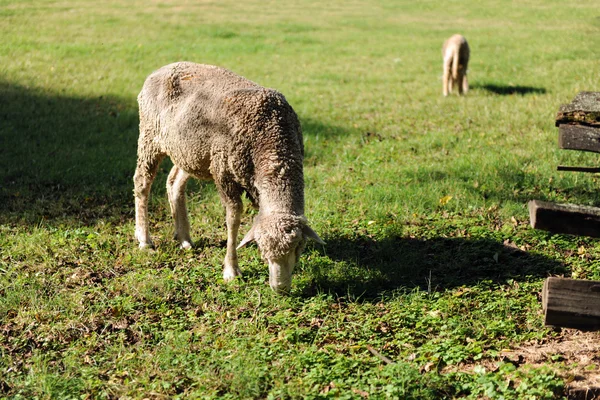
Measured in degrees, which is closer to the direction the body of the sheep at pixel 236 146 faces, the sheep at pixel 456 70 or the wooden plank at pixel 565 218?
the wooden plank

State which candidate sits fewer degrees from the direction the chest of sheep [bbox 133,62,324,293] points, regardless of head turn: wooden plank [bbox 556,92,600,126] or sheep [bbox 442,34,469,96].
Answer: the wooden plank

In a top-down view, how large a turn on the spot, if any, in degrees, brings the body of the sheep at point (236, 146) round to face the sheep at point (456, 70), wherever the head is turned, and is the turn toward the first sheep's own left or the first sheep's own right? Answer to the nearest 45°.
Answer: approximately 90° to the first sheep's own left

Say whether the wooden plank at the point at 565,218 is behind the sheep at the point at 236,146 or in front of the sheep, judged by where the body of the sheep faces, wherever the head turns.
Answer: in front

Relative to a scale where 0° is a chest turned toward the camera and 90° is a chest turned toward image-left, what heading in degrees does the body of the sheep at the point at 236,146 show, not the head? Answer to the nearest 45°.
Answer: approximately 315°

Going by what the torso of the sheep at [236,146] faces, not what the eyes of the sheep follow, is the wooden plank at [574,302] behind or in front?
in front
